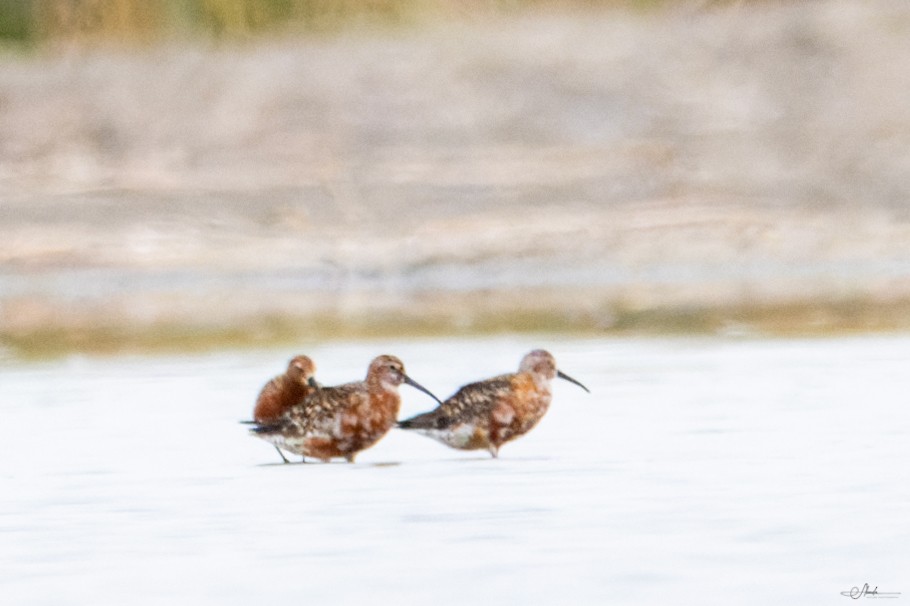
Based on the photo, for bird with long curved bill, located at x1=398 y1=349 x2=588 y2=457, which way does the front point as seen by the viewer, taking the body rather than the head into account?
to the viewer's right

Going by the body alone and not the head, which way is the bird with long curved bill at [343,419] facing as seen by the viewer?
to the viewer's right

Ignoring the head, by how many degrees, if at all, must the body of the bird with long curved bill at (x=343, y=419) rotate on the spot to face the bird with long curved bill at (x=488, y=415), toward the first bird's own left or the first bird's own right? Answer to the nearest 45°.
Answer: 0° — it already faces it

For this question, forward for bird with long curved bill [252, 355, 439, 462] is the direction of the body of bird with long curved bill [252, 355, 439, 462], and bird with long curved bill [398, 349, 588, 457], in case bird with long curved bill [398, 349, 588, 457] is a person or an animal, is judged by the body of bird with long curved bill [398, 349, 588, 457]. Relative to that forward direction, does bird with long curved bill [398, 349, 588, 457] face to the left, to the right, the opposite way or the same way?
the same way

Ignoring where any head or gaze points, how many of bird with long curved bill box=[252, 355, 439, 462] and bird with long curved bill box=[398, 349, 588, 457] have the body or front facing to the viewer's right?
2

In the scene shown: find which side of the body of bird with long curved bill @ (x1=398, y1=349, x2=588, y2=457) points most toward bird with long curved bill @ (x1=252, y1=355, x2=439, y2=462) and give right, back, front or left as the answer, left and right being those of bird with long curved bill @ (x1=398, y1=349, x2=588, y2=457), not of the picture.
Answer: back
